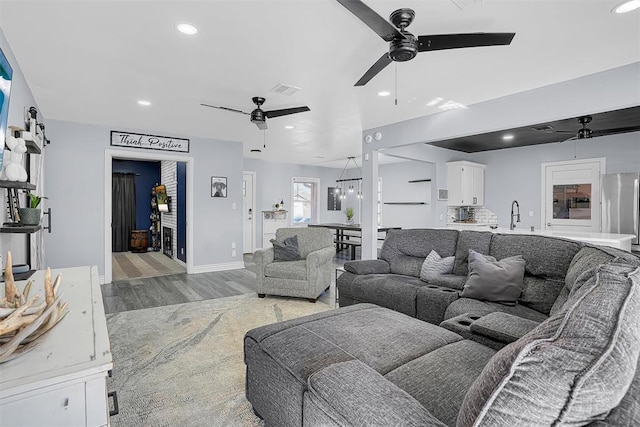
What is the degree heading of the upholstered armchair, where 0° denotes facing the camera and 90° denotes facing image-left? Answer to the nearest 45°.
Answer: approximately 45°

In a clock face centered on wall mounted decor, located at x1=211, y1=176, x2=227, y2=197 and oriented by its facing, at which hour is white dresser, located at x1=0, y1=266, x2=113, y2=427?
The white dresser is roughly at 12 o'clock from the wall mounted decor.

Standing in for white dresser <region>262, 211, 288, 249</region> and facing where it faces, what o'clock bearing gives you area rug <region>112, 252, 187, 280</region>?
The area rug is roughly at 2 o'clock from the white dresser.

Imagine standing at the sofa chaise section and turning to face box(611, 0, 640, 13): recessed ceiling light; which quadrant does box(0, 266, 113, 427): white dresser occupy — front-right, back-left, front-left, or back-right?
back-right

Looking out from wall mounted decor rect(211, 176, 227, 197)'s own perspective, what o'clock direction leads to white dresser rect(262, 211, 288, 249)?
The white dresser is roughly at 7 o'clock from the wall mounted decor.

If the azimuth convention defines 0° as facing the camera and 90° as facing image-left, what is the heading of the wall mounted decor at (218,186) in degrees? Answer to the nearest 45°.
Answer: approximately 0°

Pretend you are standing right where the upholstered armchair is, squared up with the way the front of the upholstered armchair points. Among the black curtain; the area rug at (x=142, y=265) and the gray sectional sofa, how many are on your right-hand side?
2

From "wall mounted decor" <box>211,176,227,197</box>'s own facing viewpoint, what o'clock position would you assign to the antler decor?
The antler decor is roughly at 12 o'clock from the wall mounted decor.

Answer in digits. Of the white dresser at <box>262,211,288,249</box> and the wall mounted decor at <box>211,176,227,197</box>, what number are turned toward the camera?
2

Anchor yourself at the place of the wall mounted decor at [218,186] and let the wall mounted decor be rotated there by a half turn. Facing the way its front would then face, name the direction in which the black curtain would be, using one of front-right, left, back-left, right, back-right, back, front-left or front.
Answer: front-left
